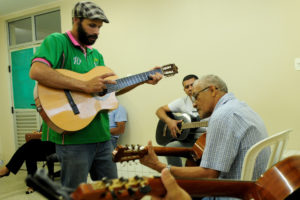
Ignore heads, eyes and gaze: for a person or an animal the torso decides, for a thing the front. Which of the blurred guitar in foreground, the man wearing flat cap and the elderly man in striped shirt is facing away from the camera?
the blurred guitar in foreground

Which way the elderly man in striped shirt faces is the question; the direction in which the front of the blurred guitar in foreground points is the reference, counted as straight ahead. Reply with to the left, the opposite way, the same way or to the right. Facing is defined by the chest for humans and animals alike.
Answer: to the left

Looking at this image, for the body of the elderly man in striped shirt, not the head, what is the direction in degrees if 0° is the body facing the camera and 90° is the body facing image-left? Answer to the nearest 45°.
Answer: approximately 90°

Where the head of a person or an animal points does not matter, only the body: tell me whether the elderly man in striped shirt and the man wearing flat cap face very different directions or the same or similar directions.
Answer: very different directions

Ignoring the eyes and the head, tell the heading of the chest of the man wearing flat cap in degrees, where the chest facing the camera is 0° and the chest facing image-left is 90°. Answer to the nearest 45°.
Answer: approximately 315°

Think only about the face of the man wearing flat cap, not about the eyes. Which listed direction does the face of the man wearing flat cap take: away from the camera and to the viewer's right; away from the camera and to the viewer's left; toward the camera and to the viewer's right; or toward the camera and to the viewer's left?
toward the camera and to the viewer's right

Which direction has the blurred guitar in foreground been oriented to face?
away from the camera
